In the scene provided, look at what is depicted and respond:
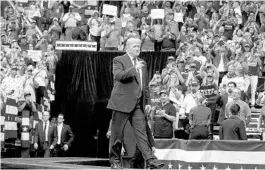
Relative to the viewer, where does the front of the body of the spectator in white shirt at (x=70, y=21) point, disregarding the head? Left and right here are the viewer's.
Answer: facing the viewer

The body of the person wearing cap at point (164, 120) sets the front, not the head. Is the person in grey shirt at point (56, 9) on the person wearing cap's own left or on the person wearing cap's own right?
on the person wearing cap's own right

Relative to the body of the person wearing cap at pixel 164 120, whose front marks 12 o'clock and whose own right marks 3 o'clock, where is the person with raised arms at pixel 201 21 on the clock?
the person with raised arms at pixel 201 21 is roughly at 5 o'clock from the person wearing cap at pixel 164 120.

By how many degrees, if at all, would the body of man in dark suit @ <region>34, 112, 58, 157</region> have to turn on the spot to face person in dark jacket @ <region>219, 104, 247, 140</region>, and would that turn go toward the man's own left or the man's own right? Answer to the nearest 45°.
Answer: approximately 45° to the man's own left

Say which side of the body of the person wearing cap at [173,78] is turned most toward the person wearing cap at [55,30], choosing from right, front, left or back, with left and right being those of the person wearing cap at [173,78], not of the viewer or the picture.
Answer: right

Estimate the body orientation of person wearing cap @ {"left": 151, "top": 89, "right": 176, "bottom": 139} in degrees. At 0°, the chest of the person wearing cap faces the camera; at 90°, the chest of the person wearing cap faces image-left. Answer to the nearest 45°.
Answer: approximately 45°

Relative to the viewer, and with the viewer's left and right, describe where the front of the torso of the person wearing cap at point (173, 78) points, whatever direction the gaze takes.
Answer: facing the viewer and to the left of the viewer
